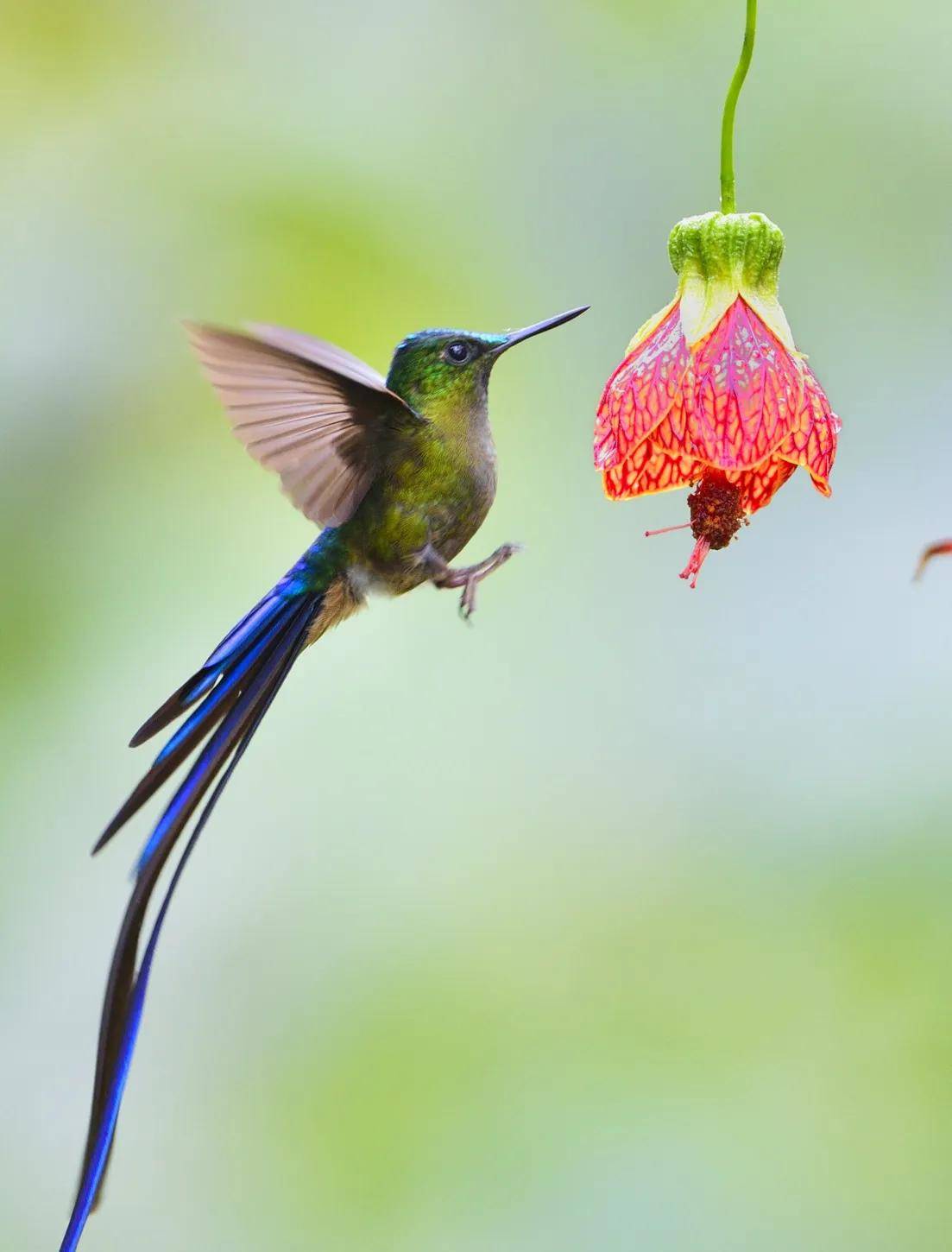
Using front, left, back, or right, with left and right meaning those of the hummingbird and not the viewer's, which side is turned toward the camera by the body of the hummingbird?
right
